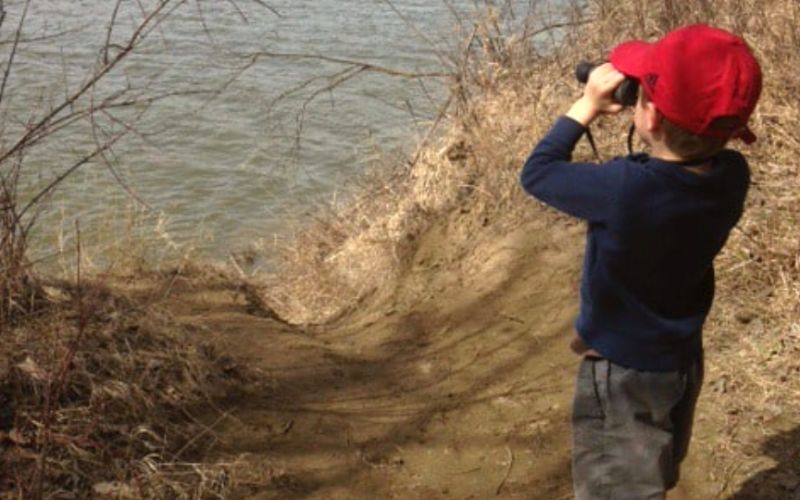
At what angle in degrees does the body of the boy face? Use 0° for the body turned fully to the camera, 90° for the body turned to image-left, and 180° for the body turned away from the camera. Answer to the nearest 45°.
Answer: approximately 135°

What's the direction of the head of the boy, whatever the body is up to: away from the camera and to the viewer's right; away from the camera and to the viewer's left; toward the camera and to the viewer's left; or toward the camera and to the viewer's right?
away from the camera and to the viewer's left
